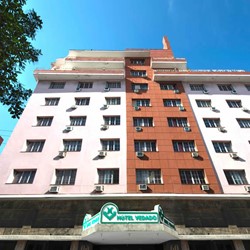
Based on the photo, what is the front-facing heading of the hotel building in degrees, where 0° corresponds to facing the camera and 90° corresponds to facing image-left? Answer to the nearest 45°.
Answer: approximately 0°
